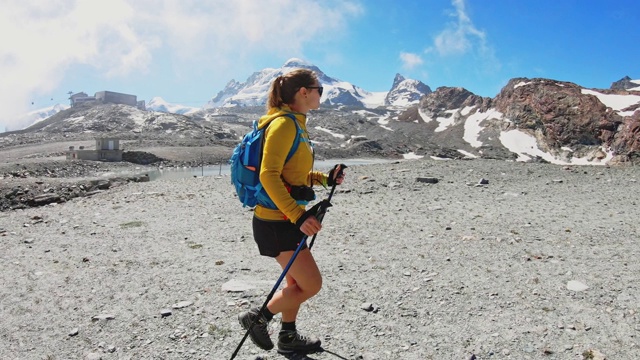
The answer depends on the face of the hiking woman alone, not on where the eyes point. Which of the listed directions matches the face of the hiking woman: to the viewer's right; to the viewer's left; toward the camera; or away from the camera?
to the viewer's right

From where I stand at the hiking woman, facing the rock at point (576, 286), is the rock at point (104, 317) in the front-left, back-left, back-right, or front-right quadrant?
back-left

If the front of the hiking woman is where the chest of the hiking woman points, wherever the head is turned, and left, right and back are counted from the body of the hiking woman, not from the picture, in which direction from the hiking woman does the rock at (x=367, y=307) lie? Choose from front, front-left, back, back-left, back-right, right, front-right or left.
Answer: front-left

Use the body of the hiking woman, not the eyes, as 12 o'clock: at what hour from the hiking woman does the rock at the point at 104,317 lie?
The rock is roughly at 7 o'clock from the hiking woman.

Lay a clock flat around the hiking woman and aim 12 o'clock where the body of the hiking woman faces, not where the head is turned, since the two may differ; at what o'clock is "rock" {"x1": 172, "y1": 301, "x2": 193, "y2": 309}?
The rock is roughly at 8 o'clock from the hiking woman.

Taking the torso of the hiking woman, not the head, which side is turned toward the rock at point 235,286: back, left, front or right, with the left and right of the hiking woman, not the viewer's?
left

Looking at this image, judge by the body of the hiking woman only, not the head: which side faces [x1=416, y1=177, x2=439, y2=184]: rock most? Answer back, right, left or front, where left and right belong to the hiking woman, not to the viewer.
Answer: left

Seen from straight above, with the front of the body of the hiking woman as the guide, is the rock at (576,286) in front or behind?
in front

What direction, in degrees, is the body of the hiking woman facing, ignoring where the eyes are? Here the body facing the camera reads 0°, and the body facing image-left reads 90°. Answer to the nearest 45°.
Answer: approximately 270°
